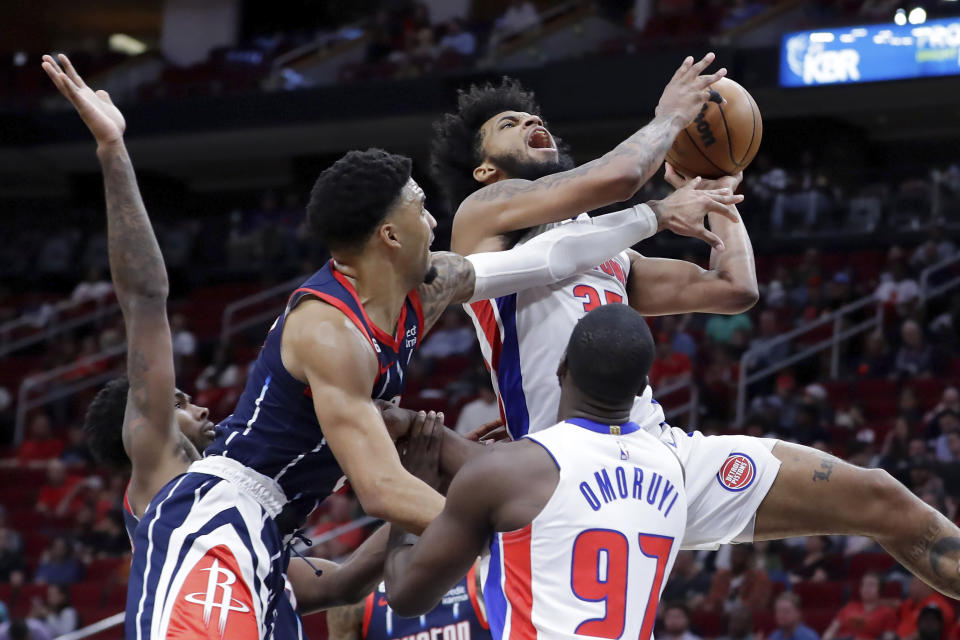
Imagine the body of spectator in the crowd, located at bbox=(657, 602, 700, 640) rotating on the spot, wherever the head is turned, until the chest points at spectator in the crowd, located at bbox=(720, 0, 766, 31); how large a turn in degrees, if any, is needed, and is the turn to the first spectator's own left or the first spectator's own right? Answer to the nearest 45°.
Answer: approximately 180°

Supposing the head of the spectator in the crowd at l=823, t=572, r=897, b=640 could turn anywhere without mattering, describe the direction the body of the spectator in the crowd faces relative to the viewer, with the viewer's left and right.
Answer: facing the viewer and to the left of the viewer

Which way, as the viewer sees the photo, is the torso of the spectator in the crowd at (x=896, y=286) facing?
toward the camera

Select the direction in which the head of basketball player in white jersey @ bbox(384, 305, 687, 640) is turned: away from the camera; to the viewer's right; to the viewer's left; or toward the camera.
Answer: away from the camera

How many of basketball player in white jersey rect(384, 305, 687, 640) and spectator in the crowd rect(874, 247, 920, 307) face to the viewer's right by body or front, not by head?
0

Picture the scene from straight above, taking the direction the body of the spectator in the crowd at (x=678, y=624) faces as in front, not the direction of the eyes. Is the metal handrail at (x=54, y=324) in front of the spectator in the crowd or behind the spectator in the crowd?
behind

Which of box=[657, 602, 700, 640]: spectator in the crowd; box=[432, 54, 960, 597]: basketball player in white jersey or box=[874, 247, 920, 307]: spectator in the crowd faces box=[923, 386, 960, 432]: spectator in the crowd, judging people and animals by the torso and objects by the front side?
box=[874, 247, 920, 307]: spectator in the crowd

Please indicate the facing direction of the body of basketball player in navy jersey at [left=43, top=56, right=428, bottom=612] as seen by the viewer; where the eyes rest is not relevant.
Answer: to the viewer's right

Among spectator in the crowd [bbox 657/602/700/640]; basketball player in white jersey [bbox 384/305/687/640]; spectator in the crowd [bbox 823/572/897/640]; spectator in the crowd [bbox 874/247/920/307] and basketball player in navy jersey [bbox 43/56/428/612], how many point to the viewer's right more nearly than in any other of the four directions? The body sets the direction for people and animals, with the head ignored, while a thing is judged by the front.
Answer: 1

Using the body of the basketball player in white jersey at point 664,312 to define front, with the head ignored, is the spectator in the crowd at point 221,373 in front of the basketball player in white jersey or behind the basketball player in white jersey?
behind

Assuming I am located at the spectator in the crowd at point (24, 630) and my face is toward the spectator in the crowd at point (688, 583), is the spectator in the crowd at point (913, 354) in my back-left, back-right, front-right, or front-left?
front-left

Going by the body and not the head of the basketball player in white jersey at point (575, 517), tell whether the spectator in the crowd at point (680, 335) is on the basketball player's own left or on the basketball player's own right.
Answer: on the basketball player's own right

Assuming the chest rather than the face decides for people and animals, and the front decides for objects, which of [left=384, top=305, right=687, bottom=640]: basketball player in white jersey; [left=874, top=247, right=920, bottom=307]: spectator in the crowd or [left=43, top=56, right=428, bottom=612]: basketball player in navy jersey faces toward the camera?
the spectator in the crowd

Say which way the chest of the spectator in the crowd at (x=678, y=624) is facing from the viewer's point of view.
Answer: toward the camera

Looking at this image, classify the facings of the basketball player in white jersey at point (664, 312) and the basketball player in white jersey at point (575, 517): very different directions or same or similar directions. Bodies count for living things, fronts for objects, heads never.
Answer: very different directions

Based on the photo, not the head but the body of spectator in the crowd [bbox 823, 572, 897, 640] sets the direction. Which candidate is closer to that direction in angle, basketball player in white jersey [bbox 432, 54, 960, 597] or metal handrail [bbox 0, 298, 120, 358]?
the basketball player in white jersey

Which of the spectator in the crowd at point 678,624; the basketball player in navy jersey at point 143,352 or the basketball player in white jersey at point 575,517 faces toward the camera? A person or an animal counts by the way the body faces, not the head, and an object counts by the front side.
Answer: the spectator in the crowd
